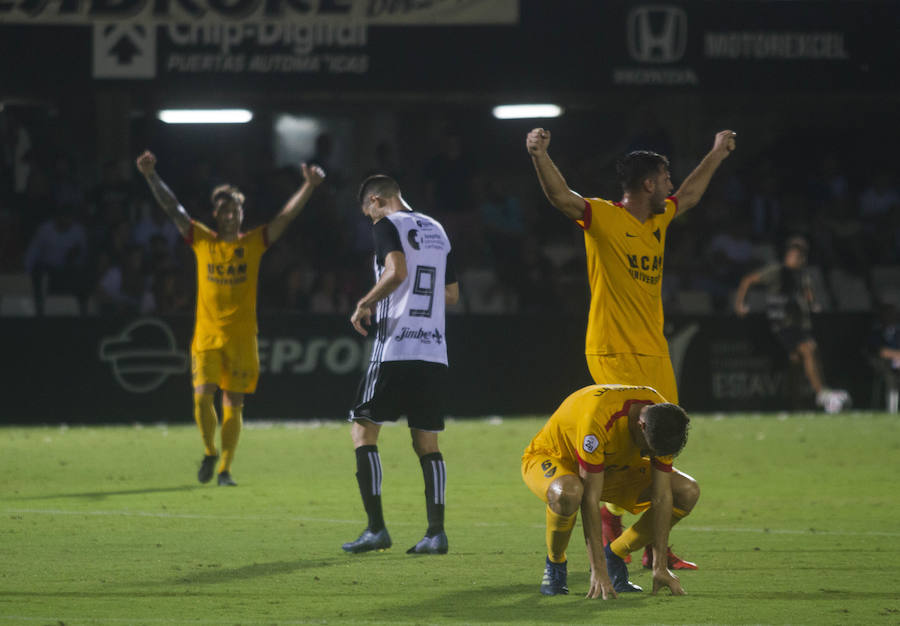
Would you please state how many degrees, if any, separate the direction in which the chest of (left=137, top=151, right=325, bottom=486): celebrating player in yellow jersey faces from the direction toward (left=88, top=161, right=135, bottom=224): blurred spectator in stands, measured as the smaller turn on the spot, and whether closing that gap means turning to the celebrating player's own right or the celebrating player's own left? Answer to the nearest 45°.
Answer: approximately 180°

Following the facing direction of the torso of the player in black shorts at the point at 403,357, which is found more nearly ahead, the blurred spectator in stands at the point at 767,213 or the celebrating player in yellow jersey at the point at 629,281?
the blurred spectator in stands

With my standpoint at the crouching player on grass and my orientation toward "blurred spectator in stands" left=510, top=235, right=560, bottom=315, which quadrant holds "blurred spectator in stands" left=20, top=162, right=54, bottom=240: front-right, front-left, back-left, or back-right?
front-left

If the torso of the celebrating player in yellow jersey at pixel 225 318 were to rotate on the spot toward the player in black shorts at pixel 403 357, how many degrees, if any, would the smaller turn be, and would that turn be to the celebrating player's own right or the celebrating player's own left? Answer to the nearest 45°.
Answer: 0° — they already face them

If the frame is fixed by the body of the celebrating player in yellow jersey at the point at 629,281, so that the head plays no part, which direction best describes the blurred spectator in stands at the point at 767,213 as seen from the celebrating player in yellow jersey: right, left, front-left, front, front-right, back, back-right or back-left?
back-left

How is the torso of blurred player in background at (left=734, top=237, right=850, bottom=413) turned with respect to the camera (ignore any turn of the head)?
toward the camera

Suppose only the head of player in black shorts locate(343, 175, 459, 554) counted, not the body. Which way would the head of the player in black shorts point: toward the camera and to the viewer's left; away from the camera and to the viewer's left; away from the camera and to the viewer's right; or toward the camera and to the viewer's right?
away from the camera and to the viewer's left

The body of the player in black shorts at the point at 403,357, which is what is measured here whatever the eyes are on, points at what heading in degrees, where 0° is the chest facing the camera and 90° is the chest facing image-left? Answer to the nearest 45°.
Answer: approximately 135°

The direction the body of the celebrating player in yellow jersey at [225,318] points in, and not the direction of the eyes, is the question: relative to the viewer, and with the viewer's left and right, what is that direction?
facing the viewer

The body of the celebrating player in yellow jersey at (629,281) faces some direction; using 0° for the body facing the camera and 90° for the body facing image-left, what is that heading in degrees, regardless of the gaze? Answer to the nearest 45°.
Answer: approximately 315°

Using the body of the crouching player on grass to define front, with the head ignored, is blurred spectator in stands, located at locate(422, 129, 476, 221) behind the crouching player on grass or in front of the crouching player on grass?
behind
